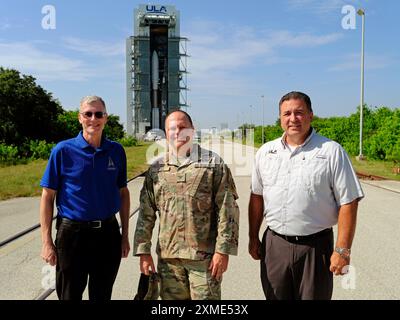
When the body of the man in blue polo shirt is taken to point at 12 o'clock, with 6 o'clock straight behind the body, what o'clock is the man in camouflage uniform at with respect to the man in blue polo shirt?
The man in camouflage uniform is roughly at 10 o'clock from the man in blue polo shirt.

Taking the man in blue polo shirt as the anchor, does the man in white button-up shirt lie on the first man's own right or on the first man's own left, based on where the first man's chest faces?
on the first man's own left

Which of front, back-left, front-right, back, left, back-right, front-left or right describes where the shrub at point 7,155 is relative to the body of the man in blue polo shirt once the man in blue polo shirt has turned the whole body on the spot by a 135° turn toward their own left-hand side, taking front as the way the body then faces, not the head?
front-left

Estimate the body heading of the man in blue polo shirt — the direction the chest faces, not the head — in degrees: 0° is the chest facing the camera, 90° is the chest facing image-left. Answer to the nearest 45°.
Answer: approximately 0°
